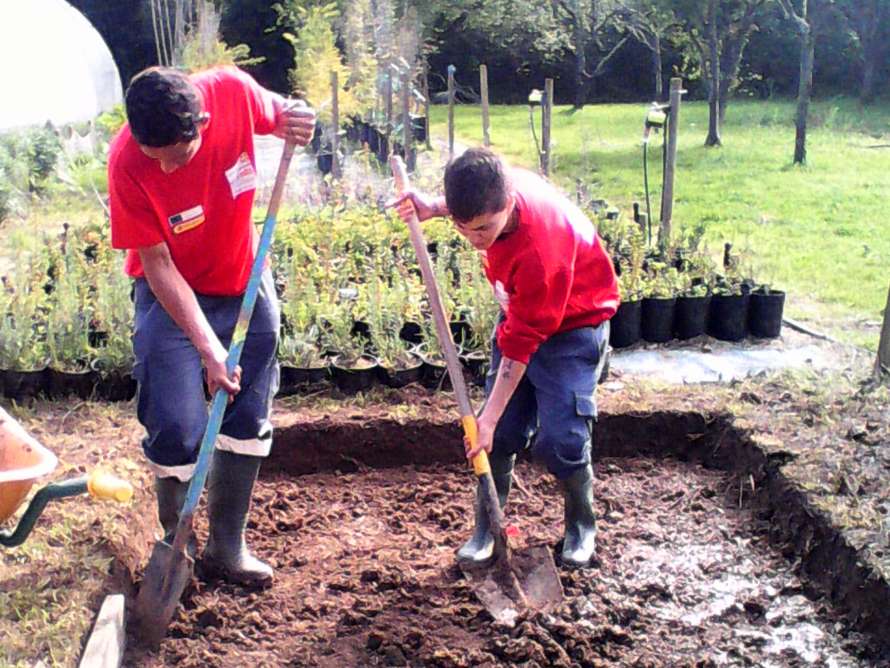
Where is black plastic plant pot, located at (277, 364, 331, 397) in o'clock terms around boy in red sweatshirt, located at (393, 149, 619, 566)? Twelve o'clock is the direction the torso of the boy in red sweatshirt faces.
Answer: The black plastic plant pot is roughly at 3 o'clock from the boy in red sweatshirt.

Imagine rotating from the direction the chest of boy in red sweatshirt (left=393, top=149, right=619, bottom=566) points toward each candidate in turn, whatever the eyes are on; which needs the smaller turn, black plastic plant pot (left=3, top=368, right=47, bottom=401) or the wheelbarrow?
the wheelbarrow

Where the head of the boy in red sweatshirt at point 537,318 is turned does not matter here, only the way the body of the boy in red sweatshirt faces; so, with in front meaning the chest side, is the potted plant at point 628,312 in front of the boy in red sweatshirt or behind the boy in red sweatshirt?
behind

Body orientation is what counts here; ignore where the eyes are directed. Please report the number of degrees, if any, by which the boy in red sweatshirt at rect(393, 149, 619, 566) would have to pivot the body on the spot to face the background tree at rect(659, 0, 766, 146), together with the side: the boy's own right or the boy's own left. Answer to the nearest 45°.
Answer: approximately 135° to the boy's own right

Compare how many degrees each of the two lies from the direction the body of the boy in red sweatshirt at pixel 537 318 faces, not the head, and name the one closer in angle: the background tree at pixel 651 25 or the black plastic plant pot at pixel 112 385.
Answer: the black plastic plant pot

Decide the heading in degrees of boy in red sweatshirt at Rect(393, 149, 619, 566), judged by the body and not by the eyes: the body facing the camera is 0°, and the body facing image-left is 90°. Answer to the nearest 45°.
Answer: approximately 45°

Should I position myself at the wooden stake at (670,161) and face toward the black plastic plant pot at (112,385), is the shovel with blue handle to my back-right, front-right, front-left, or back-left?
front-left

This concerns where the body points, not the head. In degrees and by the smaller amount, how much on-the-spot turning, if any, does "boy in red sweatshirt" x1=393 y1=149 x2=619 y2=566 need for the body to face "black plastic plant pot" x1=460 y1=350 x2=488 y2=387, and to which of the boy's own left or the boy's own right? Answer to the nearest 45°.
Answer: approximately 135° to the boy's own right

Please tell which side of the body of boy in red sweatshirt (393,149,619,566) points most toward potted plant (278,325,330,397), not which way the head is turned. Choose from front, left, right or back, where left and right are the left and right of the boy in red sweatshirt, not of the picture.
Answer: right

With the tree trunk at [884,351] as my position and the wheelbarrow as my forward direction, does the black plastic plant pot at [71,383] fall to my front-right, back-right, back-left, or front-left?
front-right

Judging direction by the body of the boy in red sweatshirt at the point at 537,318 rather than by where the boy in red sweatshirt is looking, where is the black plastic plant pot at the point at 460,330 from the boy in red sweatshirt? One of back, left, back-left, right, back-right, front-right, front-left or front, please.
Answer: back-right

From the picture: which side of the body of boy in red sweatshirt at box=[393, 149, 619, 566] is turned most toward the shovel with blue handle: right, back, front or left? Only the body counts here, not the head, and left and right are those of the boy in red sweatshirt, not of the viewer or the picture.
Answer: front
